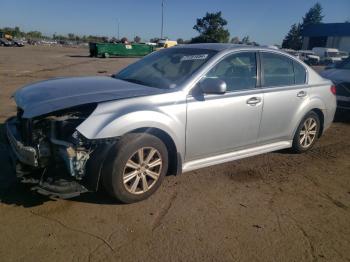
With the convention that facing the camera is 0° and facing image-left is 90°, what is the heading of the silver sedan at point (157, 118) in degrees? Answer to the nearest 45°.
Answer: approximately 45°

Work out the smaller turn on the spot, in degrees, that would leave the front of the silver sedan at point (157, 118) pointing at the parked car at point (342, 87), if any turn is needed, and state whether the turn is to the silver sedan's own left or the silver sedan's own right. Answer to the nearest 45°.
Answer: approximately 180°

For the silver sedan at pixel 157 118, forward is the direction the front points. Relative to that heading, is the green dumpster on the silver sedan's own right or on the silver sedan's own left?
on the silver sedan's own right
